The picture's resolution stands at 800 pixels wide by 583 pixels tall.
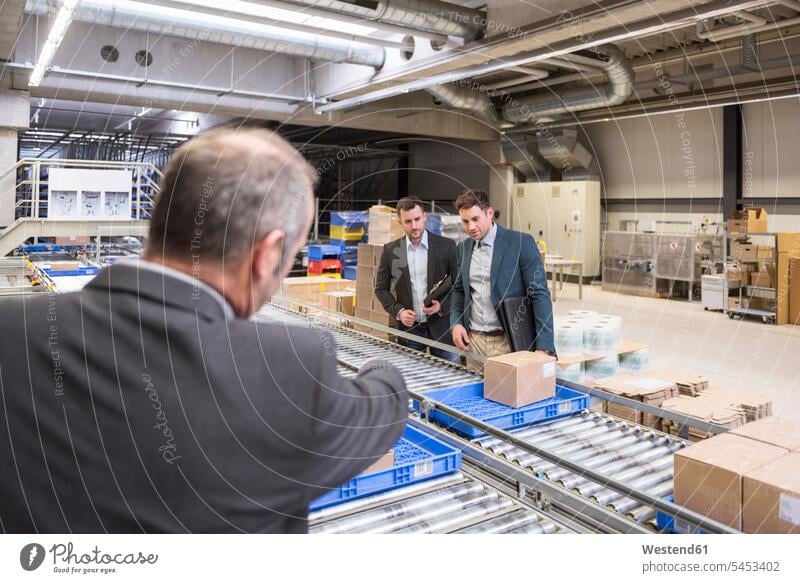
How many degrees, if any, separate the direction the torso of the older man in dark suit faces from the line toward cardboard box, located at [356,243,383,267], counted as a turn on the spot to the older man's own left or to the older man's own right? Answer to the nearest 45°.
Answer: approximately 45° to the older man's own left

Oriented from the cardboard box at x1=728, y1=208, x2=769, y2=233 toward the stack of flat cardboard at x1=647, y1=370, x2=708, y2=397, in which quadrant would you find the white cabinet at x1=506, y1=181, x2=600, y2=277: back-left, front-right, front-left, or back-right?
back-right

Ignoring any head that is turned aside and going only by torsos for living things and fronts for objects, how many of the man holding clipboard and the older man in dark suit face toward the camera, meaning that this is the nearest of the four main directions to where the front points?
1

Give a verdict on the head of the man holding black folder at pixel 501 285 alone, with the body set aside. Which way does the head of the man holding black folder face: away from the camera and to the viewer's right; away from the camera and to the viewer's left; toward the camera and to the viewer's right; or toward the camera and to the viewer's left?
toward the camera and to the viewer's left

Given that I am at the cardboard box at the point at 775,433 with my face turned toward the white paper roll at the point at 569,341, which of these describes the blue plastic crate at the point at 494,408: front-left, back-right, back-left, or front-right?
front-left

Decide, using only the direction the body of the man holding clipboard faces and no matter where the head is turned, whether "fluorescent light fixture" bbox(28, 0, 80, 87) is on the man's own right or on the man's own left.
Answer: on the man's own right

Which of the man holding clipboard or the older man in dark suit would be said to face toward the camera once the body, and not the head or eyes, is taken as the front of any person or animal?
the man holding clipboard

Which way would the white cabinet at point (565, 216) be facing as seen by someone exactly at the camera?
facing the viewer and to the left of the viewer

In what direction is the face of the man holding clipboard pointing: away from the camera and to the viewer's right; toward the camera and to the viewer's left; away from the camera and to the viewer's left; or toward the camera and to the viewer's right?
toward the camera and to the viewer's right

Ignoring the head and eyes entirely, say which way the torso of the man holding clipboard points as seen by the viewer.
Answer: toward the camera

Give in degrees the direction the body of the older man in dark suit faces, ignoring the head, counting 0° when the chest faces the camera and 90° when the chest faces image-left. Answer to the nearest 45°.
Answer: approximately 225°

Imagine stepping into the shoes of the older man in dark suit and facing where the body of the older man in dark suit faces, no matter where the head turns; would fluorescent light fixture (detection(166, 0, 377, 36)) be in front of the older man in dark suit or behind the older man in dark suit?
in front

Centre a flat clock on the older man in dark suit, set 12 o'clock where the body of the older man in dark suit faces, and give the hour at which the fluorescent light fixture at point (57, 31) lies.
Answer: The fluorescent light fixture is roughly at 10 o'clock from the older man in dark suit.

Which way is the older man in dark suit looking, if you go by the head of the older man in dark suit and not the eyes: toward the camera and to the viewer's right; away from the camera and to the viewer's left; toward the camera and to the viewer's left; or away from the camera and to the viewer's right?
away from the camera and to the viewer's right
